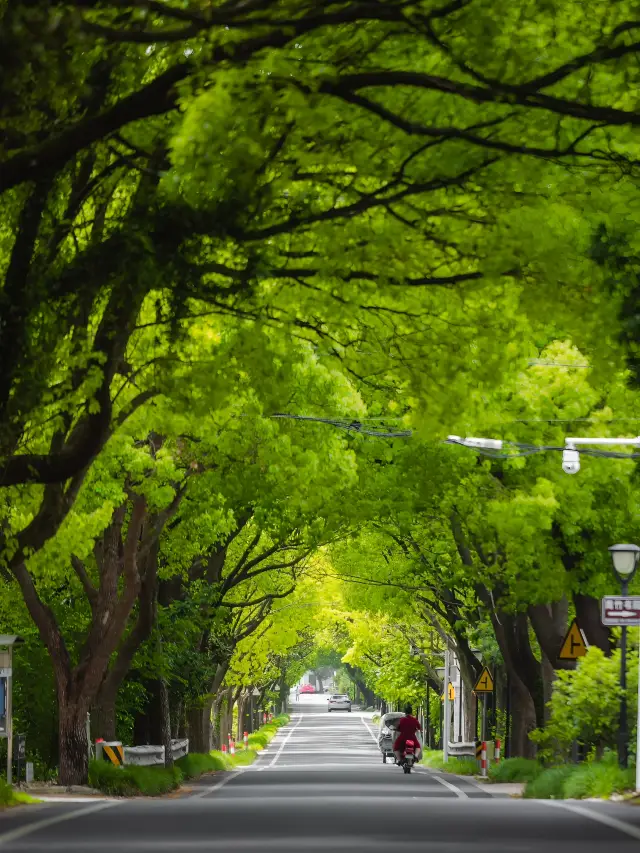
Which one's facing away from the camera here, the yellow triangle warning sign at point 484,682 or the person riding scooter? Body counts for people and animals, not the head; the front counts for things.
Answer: the person riding scooter

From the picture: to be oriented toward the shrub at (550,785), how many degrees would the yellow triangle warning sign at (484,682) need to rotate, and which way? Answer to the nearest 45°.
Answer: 0° — it already faces it

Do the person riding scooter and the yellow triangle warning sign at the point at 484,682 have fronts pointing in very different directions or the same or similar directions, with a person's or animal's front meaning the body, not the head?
very different directions

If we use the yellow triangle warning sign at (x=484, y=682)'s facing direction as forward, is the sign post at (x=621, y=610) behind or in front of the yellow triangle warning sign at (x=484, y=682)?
in front

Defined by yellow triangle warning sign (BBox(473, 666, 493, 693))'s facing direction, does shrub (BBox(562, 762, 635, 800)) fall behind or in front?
in front

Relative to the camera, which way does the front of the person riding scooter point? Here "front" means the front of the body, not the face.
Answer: away from the camera

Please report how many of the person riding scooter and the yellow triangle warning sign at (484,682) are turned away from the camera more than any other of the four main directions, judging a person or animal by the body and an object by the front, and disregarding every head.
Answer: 1

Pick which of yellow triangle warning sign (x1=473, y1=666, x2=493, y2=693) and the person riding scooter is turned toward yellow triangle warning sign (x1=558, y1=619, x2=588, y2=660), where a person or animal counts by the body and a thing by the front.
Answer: yellow triangle warning sign (x1=473, y1=666, x2=493, y2=693)
